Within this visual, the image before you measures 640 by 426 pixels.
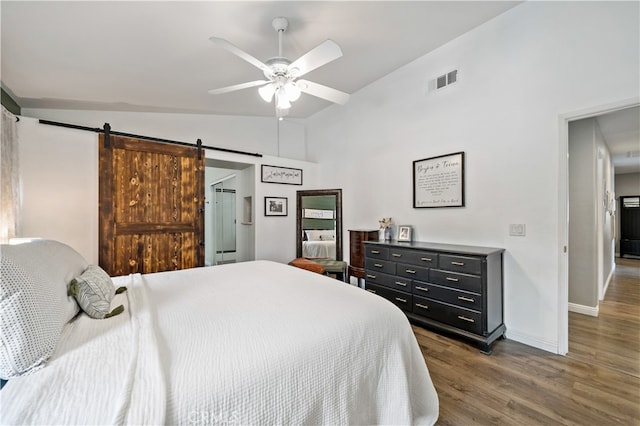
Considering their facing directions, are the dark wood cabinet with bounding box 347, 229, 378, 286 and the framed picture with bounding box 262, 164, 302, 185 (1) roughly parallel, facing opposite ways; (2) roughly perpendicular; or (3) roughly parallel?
roughly perpendicular

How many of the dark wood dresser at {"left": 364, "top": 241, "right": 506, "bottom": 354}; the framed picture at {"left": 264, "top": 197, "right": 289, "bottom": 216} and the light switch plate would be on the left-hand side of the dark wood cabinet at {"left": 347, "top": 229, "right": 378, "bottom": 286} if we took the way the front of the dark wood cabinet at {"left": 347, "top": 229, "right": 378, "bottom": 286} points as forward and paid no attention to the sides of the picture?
2

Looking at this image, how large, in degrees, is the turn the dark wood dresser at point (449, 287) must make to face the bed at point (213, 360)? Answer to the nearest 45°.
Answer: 0° — it already faces it

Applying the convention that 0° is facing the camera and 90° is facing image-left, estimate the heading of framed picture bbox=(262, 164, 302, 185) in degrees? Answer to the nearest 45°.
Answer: approximately 315°

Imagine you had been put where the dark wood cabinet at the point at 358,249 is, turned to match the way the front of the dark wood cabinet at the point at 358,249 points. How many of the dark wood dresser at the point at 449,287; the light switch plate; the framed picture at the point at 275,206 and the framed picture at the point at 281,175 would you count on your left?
2

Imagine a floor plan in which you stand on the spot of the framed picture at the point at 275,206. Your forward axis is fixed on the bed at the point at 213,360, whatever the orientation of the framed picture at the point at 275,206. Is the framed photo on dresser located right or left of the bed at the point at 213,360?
left

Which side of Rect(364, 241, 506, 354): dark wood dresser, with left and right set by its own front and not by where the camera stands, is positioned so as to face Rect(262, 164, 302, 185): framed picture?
right

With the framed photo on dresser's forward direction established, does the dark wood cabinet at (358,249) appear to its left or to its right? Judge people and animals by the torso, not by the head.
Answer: on its right

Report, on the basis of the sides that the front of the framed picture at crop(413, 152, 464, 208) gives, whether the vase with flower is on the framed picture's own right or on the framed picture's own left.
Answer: on the framed picture's own right

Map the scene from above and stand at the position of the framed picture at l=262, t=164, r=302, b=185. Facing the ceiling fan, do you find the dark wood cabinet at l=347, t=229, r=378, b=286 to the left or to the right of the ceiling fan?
left

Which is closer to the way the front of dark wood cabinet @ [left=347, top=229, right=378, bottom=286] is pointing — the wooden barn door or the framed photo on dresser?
the wooden barn door
